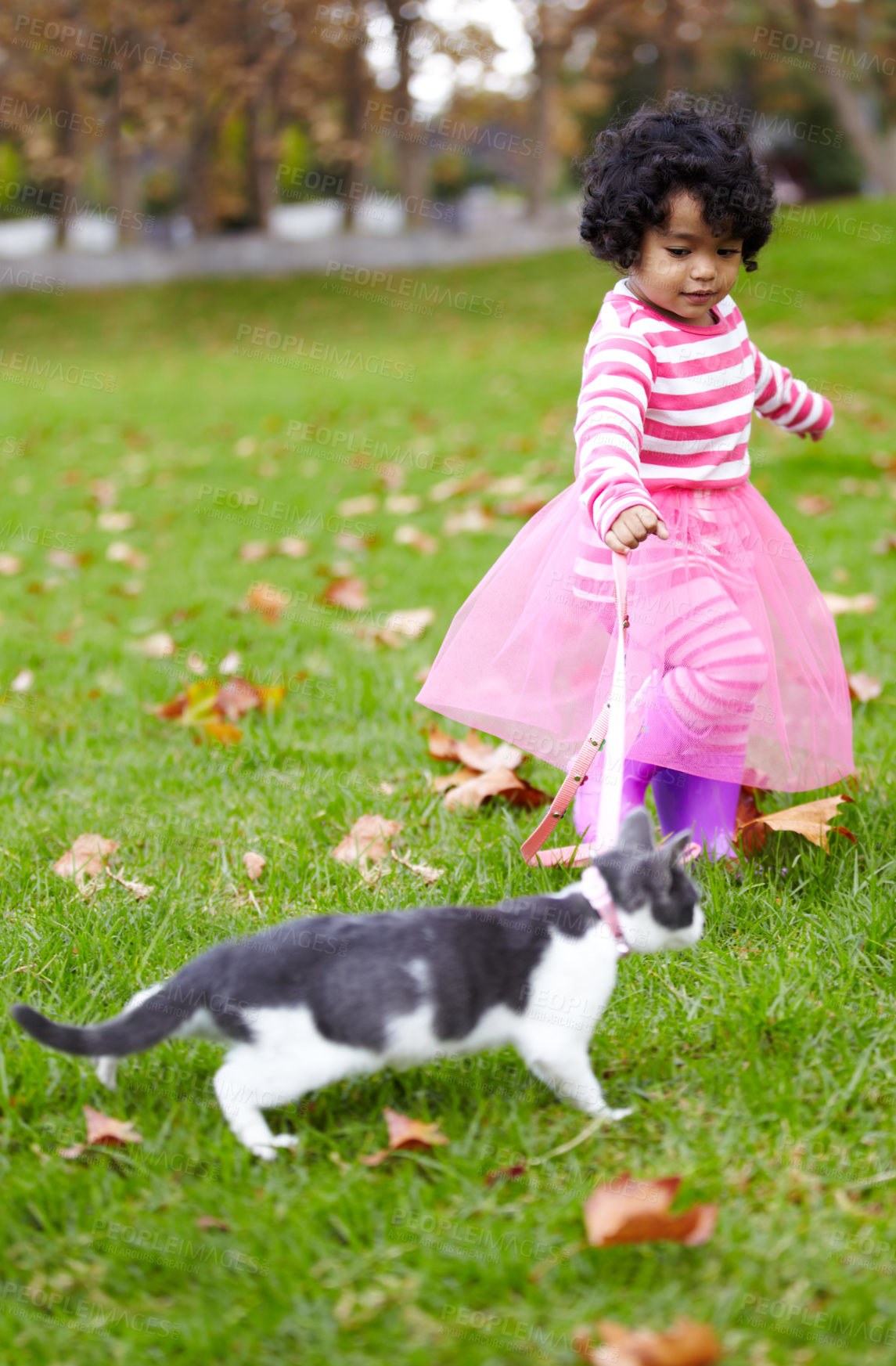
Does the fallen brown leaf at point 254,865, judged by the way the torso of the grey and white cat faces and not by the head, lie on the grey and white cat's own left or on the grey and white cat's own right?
on the grey and white cat's own left

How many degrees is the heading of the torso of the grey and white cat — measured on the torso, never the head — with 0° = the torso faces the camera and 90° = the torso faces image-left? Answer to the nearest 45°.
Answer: approximately 270°

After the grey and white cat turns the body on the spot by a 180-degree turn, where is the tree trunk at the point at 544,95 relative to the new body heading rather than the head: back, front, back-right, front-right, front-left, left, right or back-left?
right

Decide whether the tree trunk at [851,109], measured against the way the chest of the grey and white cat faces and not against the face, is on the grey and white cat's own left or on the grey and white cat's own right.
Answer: on the grey and white cat's own left

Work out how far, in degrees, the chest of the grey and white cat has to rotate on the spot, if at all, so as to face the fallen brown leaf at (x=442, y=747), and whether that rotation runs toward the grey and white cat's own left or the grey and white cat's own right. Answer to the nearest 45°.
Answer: approximately 90° to the grey and white cat's own left

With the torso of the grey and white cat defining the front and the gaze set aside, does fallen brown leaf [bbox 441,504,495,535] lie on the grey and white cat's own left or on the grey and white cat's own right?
on the grey and white cat's own left

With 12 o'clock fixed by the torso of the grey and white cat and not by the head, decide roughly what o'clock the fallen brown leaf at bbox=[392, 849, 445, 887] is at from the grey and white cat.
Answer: The fallen brown leaf is roughly at 9 o'clock from the grey and white cat.

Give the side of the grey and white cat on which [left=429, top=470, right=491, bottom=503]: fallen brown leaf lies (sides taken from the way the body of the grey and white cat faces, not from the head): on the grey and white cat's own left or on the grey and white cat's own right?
on the grey and white cat's own left

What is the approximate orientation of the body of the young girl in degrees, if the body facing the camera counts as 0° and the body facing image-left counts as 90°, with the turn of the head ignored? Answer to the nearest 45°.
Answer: approximately 315°

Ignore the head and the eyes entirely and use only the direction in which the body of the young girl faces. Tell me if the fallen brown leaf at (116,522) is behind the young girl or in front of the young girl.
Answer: behind

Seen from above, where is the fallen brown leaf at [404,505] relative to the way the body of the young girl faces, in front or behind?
behind

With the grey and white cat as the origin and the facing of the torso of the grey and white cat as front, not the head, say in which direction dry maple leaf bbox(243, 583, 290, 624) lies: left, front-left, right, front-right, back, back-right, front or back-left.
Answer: left

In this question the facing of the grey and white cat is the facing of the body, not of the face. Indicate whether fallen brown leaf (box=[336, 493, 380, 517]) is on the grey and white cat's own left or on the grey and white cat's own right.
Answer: on the grey and white cat's own left
